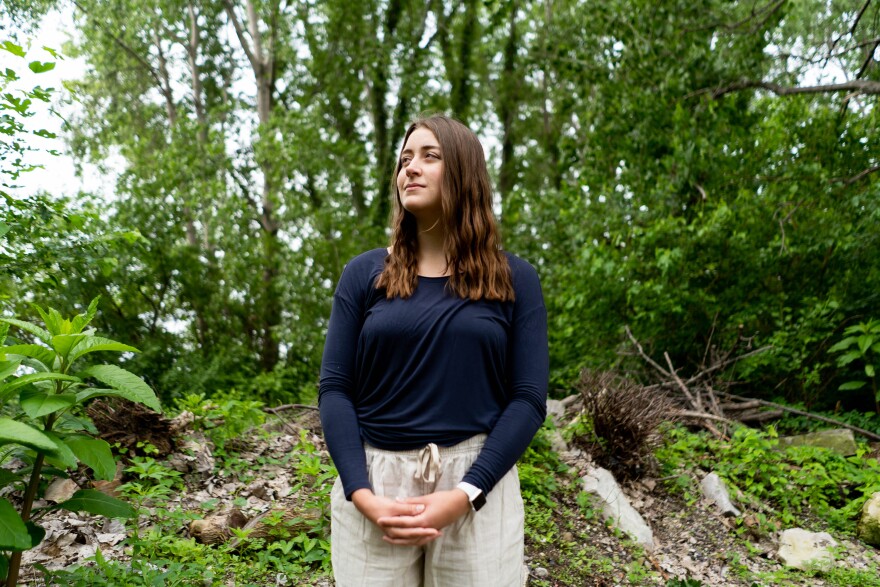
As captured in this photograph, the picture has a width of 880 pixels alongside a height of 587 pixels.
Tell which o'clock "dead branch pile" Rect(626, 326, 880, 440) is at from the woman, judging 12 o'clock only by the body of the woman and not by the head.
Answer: The dead branch pile is roughly at 7 o'clock from the woman.

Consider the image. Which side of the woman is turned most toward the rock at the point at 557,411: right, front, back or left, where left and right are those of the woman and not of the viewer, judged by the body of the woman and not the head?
back

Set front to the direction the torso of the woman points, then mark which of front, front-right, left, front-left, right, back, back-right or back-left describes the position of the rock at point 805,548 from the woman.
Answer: back-left

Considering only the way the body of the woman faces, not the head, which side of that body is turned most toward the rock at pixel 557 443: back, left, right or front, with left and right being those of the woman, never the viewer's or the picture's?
back

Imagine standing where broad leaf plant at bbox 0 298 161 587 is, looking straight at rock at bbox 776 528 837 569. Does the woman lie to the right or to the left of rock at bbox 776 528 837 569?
right

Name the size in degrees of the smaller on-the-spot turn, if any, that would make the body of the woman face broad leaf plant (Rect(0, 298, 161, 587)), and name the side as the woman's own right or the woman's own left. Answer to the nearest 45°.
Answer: approximately 90° to the woman's own right

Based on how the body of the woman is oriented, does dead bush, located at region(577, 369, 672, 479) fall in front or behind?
behind

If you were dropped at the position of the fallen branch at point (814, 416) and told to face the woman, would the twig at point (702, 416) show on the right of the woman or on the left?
right

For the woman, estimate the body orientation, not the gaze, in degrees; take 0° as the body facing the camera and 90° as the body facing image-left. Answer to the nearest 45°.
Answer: approximately 0°
